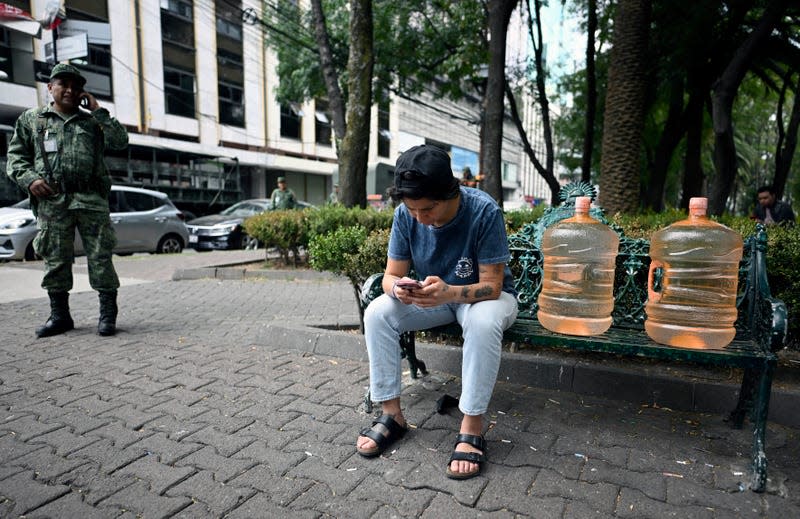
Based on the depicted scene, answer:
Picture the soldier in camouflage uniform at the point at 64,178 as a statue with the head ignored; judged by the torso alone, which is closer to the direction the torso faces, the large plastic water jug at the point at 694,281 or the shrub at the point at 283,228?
the large plastic water jug

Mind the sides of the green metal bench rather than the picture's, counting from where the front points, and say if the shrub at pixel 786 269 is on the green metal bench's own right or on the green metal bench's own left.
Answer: on the green metal bench's own left

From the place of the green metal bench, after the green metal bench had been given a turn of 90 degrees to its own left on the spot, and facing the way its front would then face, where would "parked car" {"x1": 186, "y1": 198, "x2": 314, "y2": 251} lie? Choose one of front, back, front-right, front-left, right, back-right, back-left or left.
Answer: back-left

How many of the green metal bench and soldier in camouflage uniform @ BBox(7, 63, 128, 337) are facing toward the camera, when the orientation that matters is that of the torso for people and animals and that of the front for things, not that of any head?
2

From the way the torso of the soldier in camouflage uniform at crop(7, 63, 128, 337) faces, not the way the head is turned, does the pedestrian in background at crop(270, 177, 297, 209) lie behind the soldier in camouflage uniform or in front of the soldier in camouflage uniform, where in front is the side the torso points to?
behind

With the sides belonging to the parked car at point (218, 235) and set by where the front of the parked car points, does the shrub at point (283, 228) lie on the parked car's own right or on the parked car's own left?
on the parked car's own left

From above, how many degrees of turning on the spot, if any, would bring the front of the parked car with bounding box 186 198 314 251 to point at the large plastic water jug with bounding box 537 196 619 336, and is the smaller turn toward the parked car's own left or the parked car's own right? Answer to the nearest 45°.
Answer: approximately 45° to the parked car's own left

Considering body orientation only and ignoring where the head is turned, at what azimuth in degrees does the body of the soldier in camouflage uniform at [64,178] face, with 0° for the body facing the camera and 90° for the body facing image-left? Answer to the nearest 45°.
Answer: approximately 0°

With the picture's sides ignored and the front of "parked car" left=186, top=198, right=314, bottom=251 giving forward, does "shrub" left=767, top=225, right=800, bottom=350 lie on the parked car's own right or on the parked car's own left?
on the parked car's own left

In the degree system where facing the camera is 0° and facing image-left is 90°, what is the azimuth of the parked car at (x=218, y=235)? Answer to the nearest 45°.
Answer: approximately 45°

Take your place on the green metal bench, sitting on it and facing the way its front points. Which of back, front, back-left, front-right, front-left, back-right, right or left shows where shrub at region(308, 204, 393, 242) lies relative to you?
back-right

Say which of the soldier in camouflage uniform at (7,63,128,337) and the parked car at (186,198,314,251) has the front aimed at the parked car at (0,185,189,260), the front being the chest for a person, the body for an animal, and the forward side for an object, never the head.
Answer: the parked car at (186,198,314,251)

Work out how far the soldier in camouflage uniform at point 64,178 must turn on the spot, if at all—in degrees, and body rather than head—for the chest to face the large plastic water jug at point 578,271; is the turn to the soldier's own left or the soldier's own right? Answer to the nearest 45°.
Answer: approximately 45° to the soldier's own left

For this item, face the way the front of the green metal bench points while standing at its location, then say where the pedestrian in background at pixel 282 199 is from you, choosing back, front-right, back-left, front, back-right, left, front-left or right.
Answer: back-right
